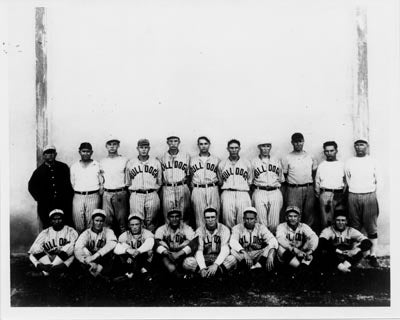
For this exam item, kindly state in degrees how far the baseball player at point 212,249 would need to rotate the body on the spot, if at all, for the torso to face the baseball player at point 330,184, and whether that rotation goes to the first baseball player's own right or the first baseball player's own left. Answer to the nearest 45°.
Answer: approximately 90° to the first baseball player's own left

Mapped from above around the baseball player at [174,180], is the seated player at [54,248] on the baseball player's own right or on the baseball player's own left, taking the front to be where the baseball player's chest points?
on the baseball player's own right

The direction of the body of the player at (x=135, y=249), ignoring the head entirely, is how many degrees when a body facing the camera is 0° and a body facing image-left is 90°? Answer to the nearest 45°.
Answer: approximately 0°
